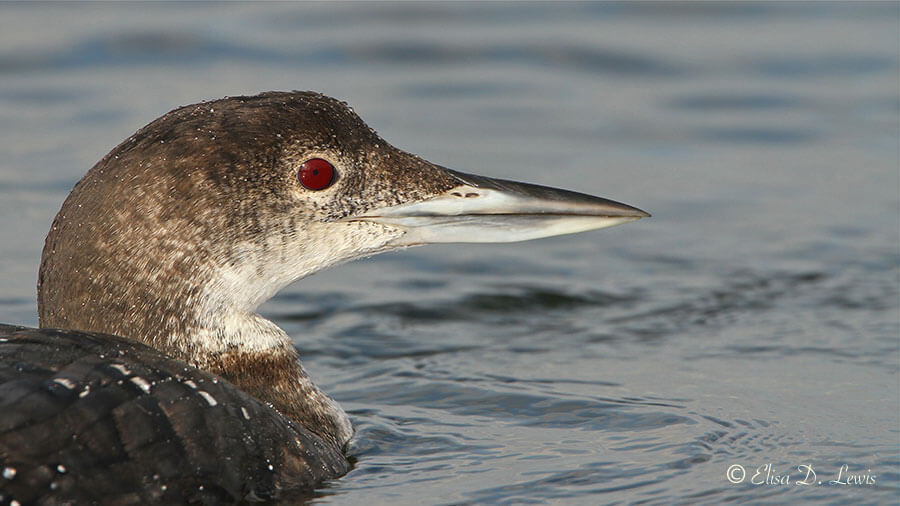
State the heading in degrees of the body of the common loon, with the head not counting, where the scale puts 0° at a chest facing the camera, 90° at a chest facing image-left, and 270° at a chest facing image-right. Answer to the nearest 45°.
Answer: approximately 270°
